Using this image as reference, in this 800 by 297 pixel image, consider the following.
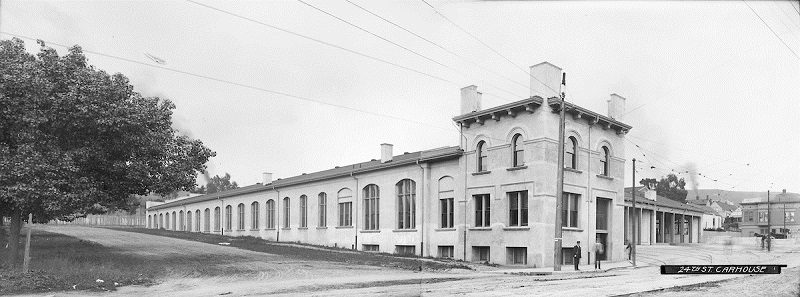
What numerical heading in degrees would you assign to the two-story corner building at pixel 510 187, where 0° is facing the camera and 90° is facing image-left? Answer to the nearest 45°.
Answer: approximately 315°

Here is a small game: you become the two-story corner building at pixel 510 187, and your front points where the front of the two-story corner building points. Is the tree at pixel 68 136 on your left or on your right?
on your right
